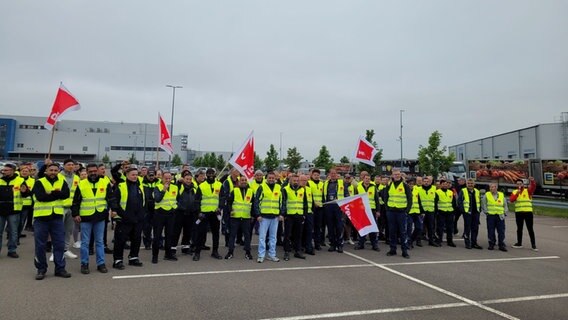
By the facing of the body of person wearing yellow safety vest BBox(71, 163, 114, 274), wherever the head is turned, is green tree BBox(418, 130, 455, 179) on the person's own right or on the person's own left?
on the person's own left

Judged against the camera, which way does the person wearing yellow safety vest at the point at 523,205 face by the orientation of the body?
toward the camera

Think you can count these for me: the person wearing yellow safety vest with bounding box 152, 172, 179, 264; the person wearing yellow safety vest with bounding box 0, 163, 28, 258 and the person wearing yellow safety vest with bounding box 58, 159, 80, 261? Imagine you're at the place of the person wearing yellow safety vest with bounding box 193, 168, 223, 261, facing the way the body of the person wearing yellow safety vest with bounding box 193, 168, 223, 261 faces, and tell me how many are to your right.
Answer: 3

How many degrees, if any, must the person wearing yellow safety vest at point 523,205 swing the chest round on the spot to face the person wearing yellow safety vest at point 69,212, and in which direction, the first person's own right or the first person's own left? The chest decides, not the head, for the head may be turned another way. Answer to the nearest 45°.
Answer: approximately 45° to the first person's own right

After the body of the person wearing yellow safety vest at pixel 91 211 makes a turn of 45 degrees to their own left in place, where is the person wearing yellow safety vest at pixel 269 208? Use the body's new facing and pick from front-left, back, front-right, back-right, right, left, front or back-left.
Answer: front-left

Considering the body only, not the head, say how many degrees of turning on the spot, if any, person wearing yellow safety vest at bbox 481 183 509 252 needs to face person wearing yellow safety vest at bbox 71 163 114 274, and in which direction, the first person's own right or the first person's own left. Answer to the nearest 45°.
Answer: approximately 45° to the first person's own right

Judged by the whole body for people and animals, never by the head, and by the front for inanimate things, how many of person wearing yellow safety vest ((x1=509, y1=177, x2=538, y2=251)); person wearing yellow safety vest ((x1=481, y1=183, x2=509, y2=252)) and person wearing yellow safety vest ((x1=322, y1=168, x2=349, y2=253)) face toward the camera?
3

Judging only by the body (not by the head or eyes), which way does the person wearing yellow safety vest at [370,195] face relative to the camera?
toward the camera

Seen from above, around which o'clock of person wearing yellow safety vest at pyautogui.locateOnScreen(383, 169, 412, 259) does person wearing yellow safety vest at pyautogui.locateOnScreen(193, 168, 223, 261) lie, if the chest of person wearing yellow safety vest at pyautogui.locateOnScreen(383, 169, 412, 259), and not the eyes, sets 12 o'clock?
person wearing yellow safety vest at pyautogui.locateOnScreen(193, 168, 223, 261) is roughly at 2 o'clock from person wearing yellow safety vest at pyautogui.locateOnScreen(383, 169, 412, 259).

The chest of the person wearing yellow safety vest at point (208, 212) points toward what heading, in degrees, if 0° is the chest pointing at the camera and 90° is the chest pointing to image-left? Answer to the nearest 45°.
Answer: approximately 0°

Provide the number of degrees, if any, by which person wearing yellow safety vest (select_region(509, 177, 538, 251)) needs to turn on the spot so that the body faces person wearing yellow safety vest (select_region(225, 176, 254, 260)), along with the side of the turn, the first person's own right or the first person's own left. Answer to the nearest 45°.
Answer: approximately 45° to the first person's own right

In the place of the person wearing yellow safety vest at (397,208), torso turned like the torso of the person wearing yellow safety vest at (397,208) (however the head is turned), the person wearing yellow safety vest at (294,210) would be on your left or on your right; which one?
on your right

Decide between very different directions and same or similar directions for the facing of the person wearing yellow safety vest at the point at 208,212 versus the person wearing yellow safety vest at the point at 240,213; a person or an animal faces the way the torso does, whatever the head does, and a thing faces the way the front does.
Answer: same or similar directions

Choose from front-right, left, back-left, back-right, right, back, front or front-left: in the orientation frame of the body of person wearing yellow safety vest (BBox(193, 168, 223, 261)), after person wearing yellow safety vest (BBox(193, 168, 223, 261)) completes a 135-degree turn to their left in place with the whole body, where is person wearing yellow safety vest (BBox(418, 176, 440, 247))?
front-right

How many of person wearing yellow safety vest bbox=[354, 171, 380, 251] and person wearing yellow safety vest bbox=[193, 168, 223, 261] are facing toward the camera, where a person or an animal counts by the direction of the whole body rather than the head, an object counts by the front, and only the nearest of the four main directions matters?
2
